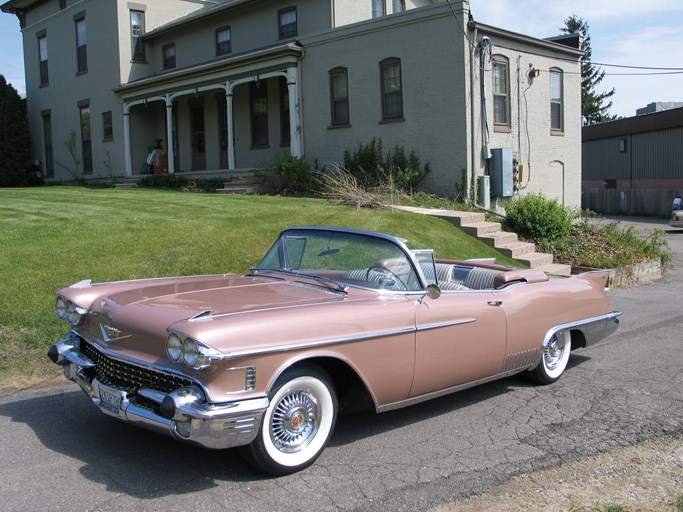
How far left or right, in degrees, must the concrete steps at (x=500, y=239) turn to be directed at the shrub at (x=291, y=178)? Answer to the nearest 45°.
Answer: approximately 180°

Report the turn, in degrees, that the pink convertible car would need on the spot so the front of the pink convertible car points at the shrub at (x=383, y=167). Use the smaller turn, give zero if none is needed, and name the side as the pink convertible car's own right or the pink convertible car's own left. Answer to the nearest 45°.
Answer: approximately 135° to the pink convertible car's own right

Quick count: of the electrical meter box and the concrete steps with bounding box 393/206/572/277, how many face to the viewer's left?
0

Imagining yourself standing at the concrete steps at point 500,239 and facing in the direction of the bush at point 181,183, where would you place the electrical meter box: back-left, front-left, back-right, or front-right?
front-right

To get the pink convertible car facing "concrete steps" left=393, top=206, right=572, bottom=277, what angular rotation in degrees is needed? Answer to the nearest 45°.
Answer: approximately 135° to its right

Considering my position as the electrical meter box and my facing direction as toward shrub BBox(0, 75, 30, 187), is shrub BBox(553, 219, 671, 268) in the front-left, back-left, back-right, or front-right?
back-left

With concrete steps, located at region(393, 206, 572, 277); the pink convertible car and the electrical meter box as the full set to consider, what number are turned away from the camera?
0

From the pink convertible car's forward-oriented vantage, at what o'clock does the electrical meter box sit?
The electrical meter box is roughly at 5 o'clock from the pink convertible car.

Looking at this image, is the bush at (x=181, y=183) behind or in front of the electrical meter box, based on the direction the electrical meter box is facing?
behind

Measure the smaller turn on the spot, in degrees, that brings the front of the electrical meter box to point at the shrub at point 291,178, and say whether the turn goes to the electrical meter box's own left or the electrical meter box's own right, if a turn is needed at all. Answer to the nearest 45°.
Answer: approximately 135° to the electrical meter box's own right

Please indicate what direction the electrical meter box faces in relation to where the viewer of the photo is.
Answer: facing the viewer and to the right of the viewer

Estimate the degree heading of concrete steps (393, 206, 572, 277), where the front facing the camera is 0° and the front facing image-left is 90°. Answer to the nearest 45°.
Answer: approximately 315°
